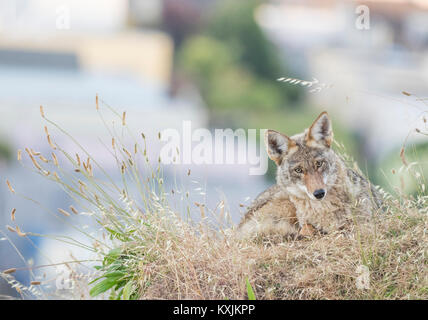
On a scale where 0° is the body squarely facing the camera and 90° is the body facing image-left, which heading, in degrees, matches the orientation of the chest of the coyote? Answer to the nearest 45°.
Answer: approximately 0°

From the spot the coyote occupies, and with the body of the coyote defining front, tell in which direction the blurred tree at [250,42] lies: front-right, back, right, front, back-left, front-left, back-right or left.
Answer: back

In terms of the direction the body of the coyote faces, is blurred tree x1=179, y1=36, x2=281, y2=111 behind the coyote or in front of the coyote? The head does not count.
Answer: behind
